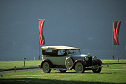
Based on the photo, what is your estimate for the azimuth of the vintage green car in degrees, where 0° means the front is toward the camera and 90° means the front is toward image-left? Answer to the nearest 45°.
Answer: approximately 315°
